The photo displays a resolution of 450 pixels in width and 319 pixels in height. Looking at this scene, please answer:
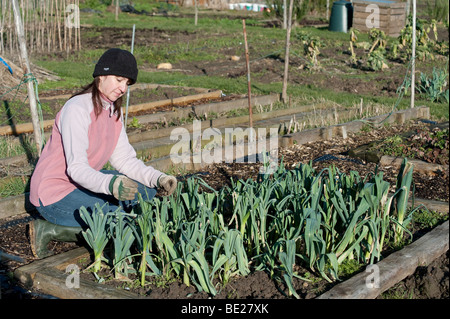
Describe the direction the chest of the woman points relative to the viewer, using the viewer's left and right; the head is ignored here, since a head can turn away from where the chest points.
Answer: facing the viewer and to the right of the viewer

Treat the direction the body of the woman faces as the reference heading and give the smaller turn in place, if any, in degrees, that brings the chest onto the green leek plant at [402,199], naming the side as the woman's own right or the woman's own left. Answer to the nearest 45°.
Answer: approximately 45° to the woman's own left

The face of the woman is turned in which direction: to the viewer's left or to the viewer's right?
to the viewer's right

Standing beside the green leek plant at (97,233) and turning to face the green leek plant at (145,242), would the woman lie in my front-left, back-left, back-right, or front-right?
back-left

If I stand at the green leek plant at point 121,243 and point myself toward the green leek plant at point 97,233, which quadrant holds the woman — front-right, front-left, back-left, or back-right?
front-right

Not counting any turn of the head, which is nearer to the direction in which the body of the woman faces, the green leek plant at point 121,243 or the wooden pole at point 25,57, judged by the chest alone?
the green leek plant

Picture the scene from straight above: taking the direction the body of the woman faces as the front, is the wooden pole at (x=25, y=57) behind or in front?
behind

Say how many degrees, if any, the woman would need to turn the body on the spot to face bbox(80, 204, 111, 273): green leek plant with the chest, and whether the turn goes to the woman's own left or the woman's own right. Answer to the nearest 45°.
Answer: approximately 45° to the woman's own right

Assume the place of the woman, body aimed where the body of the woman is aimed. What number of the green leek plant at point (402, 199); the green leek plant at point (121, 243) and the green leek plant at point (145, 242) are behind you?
0

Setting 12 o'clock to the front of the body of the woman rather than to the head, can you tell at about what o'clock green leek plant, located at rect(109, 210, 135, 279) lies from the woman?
The green leek plant is roughly at 1 o'clock from the woman.
